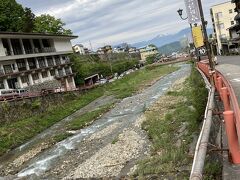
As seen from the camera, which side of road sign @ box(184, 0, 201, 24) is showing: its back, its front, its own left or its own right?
front
